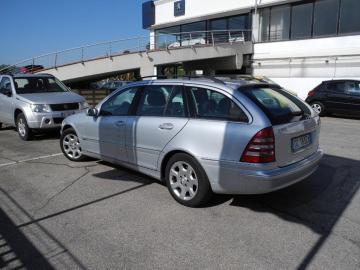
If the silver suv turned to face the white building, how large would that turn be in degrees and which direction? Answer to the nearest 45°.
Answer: approximately 90° to its left

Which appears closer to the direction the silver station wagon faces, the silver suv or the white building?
the silver suv

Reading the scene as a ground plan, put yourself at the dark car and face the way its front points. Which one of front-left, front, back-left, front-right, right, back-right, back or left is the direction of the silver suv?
back-right

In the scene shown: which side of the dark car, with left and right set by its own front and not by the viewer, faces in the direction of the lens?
right

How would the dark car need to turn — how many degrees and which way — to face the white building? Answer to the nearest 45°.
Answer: approximately 90° to its left

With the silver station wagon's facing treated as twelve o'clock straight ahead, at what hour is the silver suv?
The silver suv is roughly at 12 o'clock from the silver station wagon.

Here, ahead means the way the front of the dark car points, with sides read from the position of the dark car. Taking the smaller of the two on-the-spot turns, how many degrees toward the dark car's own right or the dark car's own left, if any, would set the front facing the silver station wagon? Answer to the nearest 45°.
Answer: approximately 90° to the dark car's own right

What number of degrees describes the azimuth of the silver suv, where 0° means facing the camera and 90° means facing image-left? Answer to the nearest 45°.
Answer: approximately 315°

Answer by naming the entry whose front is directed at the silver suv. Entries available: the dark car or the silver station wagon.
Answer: the silver station wagon

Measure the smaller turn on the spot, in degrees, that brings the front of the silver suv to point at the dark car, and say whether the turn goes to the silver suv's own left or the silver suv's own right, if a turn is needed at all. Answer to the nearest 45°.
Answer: approximately 45° to the silver suv's own left

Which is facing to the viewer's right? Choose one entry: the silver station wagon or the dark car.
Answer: the dark car

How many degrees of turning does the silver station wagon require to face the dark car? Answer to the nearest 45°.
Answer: approximately 90° to its right

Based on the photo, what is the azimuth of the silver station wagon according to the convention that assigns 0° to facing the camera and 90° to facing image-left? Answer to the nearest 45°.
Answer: approximately 135°
